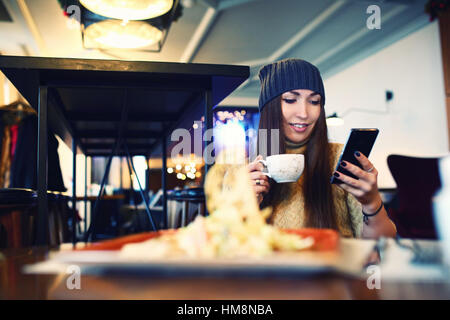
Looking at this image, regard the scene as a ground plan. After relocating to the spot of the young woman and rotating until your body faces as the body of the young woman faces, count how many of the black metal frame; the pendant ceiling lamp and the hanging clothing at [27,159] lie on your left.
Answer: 0

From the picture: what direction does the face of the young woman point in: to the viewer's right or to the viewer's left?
to the viewer's right

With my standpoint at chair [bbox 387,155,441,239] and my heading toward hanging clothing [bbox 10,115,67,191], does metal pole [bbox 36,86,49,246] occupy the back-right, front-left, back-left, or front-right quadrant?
front-left

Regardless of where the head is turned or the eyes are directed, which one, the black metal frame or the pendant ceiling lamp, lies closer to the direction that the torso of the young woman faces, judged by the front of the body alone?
the black metal frame

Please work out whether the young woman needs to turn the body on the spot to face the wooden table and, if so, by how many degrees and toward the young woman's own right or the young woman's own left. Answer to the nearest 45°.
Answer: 0° — they already face it

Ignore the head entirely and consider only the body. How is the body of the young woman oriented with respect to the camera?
toward the camera
